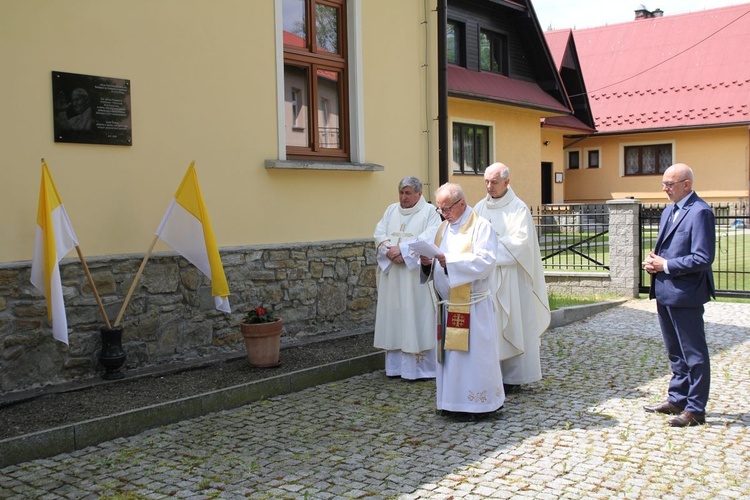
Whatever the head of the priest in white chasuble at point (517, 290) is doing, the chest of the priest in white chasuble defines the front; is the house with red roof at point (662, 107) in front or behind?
behind

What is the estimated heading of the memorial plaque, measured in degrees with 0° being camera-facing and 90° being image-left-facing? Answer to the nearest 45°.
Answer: approximately 315°

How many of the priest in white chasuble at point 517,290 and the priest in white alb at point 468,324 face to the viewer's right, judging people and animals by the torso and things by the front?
0

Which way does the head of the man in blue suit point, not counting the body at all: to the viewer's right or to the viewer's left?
to the viewer's left

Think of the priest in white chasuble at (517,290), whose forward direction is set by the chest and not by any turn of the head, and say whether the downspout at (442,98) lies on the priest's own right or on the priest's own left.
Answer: on the priest's own right

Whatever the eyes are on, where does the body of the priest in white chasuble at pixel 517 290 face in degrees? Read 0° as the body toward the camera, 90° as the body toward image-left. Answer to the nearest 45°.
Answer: approximately 45°

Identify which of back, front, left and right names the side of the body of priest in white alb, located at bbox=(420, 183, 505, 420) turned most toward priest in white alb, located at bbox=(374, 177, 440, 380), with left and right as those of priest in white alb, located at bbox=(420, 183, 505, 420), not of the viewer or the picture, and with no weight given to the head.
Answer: right

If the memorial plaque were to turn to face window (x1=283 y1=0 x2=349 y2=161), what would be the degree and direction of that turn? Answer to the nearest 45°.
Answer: approximately 90° to its left

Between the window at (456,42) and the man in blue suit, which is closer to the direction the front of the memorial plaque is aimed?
the man in blue suit

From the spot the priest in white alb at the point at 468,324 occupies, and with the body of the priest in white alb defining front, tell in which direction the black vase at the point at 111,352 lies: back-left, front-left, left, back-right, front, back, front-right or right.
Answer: front-right

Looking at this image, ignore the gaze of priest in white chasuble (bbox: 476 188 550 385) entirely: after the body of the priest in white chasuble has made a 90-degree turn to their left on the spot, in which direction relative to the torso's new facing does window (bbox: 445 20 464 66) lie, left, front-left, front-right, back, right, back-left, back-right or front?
back-left

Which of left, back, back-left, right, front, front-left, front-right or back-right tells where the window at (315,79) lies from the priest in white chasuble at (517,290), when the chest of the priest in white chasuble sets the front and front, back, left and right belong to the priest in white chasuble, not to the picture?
right

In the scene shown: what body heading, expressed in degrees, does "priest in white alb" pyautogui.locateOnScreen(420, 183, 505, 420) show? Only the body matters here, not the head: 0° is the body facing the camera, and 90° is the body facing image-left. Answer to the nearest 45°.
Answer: approximately 45°

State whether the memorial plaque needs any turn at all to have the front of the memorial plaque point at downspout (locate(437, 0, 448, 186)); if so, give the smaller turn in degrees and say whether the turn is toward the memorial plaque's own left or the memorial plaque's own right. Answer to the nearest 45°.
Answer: approximately 90° to the memorial plaque's own left
